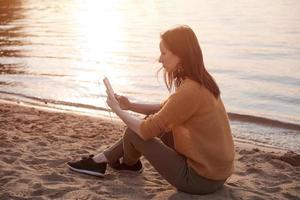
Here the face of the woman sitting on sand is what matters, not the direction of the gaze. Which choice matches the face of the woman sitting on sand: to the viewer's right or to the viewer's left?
to the viewer's left

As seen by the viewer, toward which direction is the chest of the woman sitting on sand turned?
to the viewer's left
